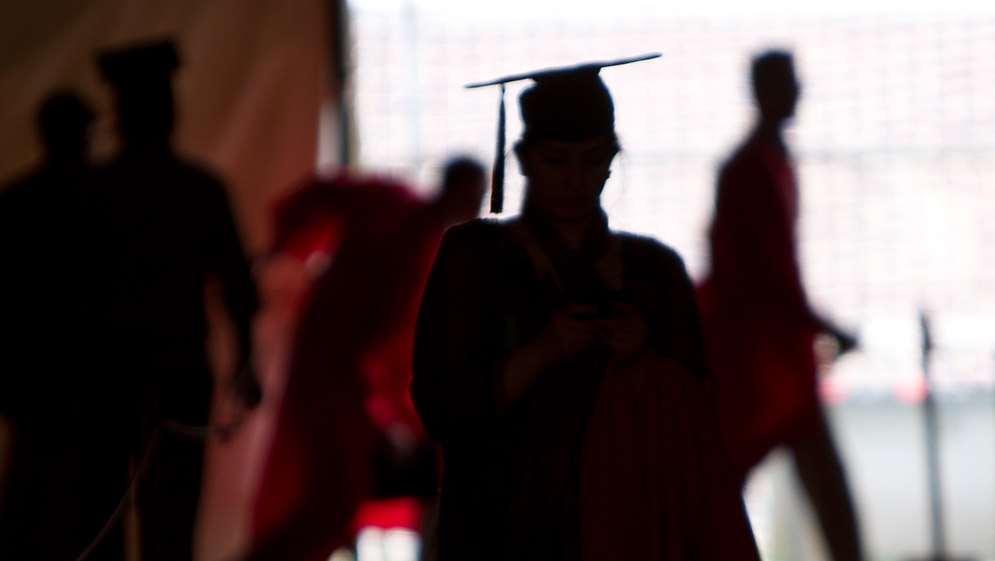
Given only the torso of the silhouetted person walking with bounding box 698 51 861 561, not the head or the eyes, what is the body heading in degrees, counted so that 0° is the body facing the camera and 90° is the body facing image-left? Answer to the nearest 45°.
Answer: approximately 270°

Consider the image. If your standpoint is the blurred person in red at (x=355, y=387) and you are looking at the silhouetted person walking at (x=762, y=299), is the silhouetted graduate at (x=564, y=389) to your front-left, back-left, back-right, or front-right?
front-right

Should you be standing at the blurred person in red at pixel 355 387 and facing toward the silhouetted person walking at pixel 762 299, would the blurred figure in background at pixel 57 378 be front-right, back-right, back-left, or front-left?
back-right

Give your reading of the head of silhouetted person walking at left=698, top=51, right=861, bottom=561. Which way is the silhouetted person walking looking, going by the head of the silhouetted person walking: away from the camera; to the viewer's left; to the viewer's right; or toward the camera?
to the viewer's right

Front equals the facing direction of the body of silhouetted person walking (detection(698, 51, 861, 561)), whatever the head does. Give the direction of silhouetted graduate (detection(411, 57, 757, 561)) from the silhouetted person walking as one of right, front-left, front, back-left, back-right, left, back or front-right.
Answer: right

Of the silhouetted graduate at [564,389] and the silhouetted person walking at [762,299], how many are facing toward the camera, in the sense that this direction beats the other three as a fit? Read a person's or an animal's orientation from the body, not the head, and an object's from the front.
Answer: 1

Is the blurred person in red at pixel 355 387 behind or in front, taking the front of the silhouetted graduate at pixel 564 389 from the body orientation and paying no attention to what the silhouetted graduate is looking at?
behind

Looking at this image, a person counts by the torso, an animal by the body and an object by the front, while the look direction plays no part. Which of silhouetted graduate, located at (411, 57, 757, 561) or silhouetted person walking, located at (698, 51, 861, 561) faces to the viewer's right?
the silhouetted person walking

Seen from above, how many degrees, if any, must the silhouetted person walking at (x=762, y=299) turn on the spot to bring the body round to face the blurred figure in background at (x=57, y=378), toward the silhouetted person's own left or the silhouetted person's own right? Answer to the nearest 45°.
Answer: approximately 180°

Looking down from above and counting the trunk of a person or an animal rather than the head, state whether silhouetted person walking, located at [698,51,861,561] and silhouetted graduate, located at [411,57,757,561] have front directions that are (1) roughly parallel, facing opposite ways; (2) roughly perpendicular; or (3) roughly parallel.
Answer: roughly perpendicular

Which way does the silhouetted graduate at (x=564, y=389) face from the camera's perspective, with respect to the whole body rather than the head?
toward the camera

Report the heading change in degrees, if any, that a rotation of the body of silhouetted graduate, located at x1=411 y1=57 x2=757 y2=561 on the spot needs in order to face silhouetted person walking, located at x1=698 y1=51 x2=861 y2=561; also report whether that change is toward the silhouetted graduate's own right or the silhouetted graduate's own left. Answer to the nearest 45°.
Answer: approximately 180°
